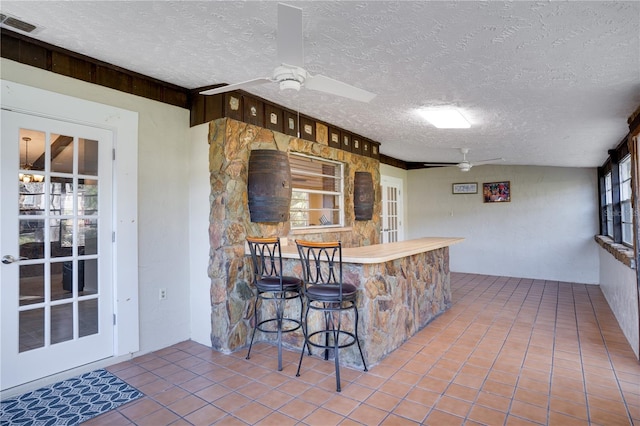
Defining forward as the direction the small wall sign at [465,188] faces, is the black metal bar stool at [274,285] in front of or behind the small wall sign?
in front

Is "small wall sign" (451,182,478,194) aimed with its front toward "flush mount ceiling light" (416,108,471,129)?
yes

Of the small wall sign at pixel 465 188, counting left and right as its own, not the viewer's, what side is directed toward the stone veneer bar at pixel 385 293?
front

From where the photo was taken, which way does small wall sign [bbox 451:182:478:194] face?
toward the camera

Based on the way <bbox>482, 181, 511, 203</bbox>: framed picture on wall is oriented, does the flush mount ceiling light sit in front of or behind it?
in front

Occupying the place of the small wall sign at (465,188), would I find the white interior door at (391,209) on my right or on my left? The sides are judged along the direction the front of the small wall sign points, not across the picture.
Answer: on my right

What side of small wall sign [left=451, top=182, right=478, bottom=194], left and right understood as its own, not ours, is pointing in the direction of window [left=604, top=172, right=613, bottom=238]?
left

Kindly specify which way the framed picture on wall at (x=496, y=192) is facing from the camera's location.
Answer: facing the viewer

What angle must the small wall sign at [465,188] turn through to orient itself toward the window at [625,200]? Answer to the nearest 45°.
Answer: approximately 45° to its left

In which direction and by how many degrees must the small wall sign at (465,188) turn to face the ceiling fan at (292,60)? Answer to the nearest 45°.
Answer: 0° — it already faces it

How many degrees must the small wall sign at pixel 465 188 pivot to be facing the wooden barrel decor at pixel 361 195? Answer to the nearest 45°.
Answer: approximately 45° to its right

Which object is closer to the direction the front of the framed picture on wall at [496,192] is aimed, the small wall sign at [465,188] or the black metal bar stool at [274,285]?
the black metal bar stool

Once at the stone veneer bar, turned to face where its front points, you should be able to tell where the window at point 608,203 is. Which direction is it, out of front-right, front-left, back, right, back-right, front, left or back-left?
left

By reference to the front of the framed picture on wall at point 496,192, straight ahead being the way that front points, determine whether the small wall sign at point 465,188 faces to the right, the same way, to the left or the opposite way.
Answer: the same way

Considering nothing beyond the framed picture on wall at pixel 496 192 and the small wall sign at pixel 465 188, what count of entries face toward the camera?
2

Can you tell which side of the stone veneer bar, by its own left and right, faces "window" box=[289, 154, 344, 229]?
back
